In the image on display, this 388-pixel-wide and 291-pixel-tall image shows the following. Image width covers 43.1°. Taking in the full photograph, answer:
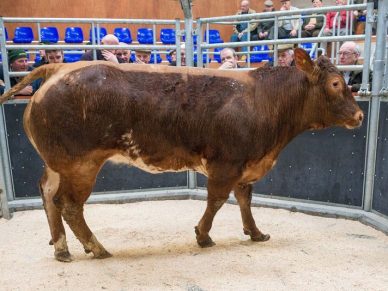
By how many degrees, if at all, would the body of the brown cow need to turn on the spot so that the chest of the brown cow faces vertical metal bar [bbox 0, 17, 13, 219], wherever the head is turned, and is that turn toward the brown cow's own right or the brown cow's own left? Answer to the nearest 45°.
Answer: approximately 135° to the brown cow's own left

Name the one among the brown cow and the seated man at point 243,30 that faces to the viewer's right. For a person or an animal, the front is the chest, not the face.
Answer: the brown cow

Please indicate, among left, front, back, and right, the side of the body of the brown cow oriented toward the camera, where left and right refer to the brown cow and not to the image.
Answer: right

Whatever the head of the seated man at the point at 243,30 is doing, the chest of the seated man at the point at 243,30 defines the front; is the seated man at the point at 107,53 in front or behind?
in front

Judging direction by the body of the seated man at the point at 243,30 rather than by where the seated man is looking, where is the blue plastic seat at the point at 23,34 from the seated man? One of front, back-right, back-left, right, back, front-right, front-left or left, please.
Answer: front-right

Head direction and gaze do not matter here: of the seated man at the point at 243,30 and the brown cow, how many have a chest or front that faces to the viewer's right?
1

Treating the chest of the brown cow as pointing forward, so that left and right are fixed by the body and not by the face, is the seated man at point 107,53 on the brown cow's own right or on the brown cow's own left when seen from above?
on the brown cow's own left
